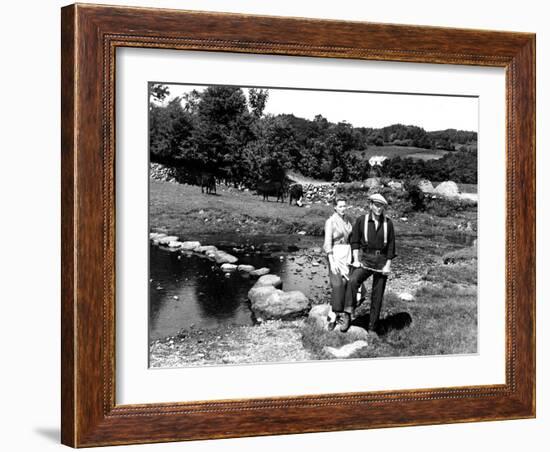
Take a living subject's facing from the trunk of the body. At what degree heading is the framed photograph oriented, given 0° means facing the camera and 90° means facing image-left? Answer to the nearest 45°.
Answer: approximately 315°
